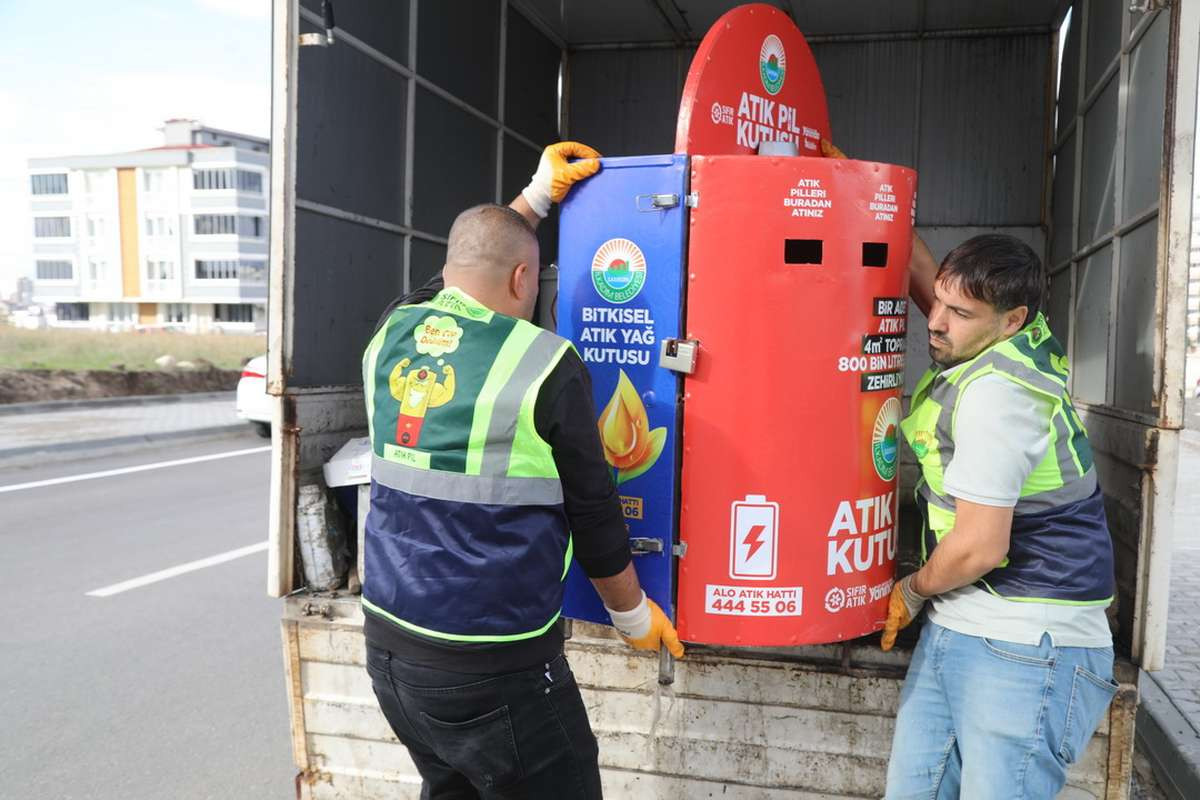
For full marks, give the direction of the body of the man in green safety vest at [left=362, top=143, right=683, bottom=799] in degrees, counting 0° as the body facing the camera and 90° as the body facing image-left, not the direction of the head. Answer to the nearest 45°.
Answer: approximately 225°

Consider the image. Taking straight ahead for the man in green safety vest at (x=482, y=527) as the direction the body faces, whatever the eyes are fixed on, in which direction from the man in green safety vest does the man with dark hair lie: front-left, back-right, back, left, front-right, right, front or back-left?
front-right

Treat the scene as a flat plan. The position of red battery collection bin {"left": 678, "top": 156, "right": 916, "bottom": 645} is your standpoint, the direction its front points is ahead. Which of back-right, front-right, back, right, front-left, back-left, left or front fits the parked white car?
back

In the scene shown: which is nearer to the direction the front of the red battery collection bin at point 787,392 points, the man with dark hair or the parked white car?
the man with dark hair

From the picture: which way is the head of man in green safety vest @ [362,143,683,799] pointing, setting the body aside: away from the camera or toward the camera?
away from the camera

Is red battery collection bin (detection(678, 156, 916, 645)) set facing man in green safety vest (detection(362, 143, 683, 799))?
no

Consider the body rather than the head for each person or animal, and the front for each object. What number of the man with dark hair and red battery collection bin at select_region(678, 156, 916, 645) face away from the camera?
0

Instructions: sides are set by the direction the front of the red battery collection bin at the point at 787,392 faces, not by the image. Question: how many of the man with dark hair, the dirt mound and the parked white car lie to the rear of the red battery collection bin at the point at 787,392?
2

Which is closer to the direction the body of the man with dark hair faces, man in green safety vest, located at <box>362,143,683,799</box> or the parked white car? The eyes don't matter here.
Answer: the man in green safety vest

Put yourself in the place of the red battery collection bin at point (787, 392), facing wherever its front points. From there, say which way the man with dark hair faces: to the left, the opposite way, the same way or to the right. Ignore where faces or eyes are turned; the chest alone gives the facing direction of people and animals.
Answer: to the right

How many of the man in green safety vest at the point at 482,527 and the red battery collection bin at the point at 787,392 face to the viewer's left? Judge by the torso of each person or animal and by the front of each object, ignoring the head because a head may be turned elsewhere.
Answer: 0

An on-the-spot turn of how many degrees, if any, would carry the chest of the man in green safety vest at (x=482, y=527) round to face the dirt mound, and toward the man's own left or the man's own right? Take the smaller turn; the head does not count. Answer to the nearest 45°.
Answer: approximately 90° to the man's own left

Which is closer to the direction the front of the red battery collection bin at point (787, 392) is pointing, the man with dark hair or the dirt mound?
the man with dark hair

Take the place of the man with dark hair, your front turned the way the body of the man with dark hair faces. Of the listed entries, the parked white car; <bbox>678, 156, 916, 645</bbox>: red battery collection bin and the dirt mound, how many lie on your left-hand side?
0

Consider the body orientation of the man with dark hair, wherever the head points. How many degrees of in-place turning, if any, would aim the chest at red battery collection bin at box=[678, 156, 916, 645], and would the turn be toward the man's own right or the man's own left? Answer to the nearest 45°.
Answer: approximately 45° to the man's own right

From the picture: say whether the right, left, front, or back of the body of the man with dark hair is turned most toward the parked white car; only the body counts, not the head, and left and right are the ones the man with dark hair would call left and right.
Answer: right

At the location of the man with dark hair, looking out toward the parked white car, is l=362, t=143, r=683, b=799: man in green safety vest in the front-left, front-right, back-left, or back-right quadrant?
front-left

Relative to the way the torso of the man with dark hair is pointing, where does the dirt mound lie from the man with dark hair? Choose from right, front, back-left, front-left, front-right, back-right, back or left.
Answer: right
